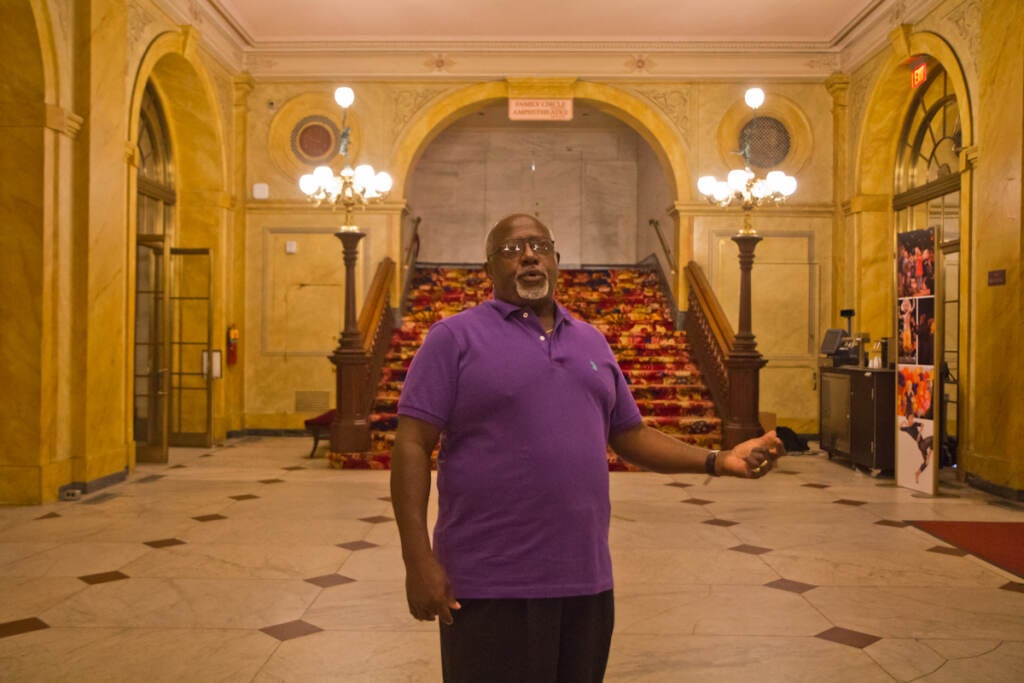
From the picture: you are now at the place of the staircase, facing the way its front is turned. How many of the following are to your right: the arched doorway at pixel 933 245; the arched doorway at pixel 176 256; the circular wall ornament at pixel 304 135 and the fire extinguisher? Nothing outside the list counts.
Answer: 3

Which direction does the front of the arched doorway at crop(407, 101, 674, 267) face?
toward the camera

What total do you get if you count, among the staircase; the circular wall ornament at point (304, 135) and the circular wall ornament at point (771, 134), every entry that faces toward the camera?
3

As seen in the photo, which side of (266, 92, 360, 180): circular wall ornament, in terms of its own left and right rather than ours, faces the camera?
front

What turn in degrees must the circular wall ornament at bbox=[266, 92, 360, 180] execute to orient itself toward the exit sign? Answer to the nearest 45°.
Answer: approximately 45° to its left

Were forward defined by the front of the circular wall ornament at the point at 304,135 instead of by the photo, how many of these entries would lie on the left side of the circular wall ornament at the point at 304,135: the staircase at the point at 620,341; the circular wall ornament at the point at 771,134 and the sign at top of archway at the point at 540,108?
3

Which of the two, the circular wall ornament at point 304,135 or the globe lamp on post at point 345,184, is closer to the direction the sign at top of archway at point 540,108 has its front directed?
the globe lamp on post

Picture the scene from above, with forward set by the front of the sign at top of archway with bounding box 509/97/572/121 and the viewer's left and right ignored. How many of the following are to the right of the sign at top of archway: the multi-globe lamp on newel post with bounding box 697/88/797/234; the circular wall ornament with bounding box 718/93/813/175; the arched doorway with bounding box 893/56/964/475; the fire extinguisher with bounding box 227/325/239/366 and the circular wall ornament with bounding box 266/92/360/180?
2

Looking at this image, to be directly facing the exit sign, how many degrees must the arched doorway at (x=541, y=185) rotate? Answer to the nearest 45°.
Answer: approximately 45° to its left

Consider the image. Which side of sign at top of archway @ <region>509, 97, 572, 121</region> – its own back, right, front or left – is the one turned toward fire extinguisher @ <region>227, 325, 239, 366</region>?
right

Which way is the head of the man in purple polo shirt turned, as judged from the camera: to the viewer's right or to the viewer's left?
to the viewer's right

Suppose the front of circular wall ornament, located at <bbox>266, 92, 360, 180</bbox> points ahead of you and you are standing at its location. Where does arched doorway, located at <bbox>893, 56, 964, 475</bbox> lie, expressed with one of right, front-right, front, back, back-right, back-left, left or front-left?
front-left
